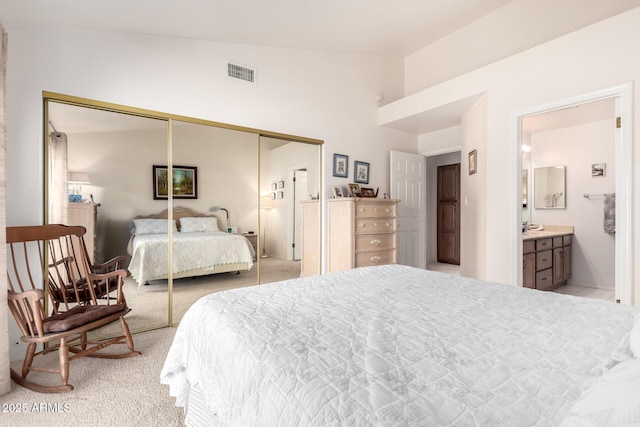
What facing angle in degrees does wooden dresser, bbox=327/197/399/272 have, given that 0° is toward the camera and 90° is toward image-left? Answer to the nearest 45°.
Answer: approximately 315°

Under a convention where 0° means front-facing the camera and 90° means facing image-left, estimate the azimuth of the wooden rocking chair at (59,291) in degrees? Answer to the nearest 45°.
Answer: approximately 315°

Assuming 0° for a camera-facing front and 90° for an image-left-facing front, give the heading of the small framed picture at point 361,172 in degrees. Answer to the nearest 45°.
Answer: approximately 315°
